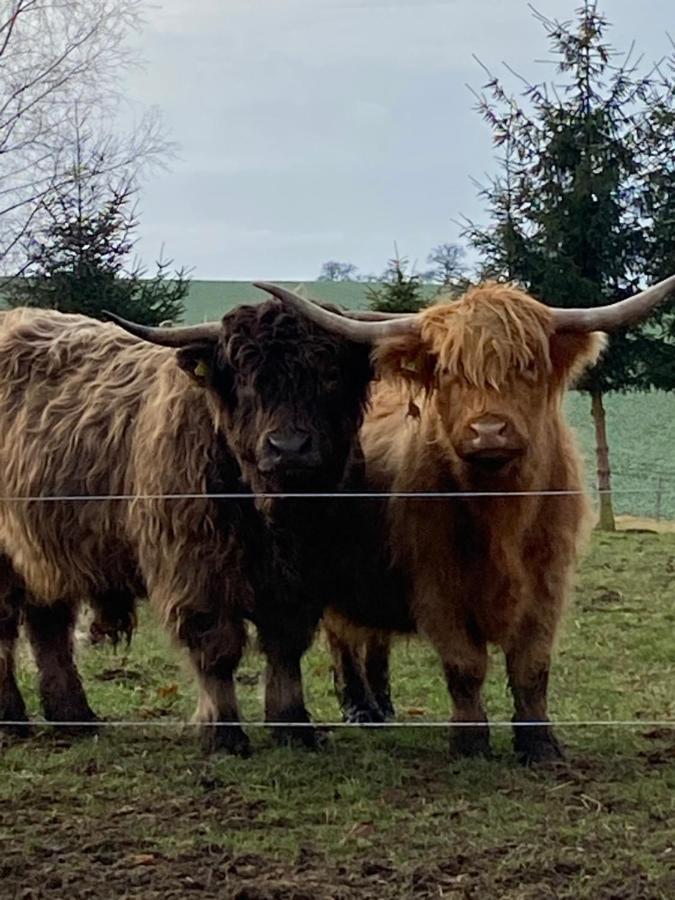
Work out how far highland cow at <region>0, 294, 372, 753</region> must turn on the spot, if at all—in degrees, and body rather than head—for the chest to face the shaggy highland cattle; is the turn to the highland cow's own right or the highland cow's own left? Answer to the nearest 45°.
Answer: approximately 45° to the highland cow's own left

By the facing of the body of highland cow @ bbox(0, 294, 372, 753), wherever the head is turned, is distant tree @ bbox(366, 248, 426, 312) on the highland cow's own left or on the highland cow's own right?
on the highland cow's own left

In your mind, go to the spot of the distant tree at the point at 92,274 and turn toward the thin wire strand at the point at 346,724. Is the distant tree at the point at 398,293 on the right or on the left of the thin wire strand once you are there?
left

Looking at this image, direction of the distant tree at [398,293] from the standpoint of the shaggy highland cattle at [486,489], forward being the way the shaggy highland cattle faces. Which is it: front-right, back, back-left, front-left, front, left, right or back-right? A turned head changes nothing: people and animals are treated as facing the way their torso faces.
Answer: back-left

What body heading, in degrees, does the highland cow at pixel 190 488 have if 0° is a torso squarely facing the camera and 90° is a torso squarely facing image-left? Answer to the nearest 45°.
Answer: approximately 315°

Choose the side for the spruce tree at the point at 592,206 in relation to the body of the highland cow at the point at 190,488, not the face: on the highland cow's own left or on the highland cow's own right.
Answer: on the highland cow's own left

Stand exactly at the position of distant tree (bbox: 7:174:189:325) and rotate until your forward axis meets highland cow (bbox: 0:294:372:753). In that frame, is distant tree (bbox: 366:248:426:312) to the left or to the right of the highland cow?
left
